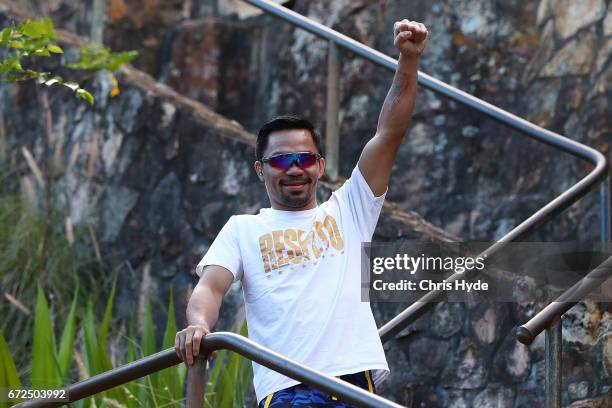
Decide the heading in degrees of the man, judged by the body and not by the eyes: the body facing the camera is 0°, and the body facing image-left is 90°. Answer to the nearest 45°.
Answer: approximately 0°
